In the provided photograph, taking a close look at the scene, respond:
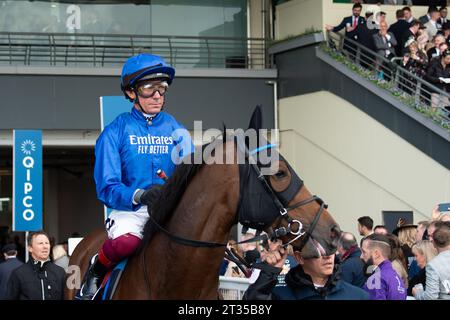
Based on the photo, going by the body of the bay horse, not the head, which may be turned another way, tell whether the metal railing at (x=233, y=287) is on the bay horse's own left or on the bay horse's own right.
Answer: on the bay horse's own left

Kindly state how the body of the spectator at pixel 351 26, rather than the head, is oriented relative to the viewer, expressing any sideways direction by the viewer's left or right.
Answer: facing the viewer

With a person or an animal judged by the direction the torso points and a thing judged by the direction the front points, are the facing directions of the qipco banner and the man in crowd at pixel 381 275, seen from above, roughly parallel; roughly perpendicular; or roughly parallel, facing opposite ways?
roughly perpendicular

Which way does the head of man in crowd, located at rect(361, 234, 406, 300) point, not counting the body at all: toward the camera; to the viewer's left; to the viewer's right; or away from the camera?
to the viewer's left

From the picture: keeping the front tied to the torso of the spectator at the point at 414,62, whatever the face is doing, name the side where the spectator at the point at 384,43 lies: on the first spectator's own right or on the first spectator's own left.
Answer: on the first spectator's own right

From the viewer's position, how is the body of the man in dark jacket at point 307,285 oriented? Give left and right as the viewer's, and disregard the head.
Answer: facing the viewer and to the right of the viewer

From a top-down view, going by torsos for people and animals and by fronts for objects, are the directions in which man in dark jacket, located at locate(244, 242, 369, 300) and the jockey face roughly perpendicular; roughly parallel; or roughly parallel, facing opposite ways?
roughly parallel

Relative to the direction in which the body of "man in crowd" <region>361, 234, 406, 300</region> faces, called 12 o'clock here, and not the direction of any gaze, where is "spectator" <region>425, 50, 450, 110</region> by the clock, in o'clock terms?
The spectator is roughly at 3 o'clock from the man in crowd.

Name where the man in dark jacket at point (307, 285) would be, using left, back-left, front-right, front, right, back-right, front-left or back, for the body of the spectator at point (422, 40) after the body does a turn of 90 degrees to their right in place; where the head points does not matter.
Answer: back-left
